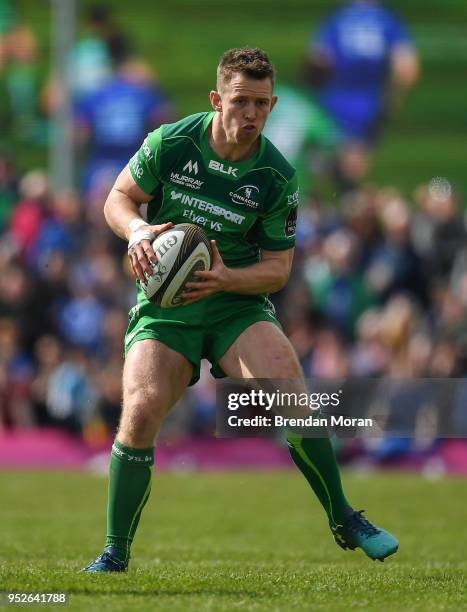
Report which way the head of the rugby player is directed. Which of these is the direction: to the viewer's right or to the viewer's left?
to the viewer's right

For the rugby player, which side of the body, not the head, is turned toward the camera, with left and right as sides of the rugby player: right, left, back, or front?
front
